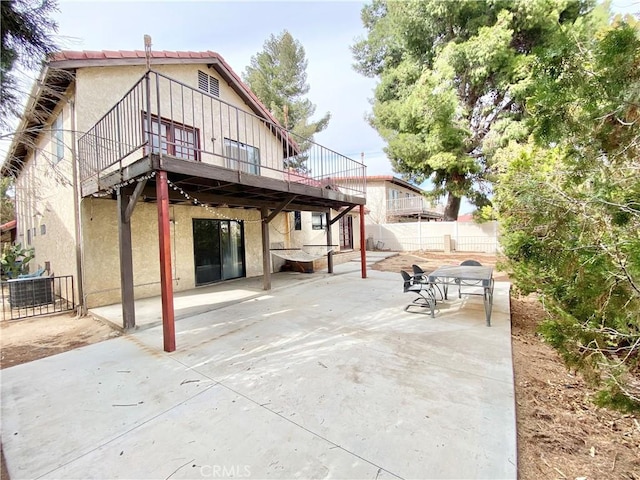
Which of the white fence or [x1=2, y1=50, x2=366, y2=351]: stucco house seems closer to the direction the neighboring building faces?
the white fence

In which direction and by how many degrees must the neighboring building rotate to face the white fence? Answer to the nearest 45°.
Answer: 0° — it already faces it

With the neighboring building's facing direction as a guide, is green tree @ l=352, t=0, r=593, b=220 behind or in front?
in front

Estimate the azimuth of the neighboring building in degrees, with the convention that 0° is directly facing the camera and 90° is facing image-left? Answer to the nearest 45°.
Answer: approximately 315°

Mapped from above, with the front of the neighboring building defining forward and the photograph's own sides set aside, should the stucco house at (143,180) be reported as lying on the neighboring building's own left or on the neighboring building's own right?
on the neighboring building's own right
